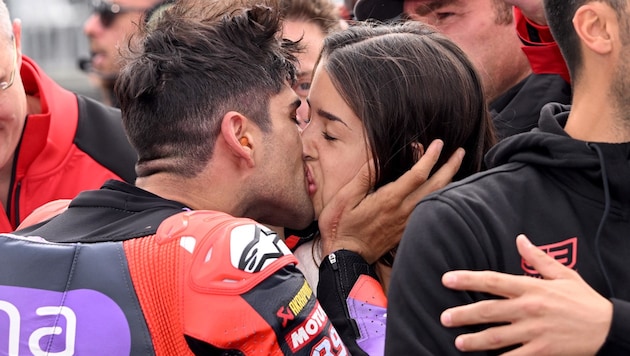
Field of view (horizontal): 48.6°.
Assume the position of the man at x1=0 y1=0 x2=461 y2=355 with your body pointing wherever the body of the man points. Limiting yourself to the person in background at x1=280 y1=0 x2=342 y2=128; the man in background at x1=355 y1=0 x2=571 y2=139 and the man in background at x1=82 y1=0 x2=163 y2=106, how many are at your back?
0

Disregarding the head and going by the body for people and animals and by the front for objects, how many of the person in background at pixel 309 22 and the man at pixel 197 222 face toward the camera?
1

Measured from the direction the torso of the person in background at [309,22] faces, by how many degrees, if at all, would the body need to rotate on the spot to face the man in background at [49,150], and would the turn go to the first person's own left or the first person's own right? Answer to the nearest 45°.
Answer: approximately 45° to the first person's own right

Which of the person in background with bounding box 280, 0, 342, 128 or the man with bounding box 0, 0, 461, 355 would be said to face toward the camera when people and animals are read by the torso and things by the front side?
the person in background

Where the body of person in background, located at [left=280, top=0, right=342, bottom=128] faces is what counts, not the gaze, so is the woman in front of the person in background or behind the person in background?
in front

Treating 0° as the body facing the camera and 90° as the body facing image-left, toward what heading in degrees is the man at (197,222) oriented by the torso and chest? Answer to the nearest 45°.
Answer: approximately 225°

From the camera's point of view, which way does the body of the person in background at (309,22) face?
toward the camera

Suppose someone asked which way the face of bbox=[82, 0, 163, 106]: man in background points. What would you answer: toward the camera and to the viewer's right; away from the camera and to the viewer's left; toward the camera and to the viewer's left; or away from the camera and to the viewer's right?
toward the camera and to the viewer's left

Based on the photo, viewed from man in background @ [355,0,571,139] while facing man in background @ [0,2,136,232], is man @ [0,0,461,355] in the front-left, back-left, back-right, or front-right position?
front-left
